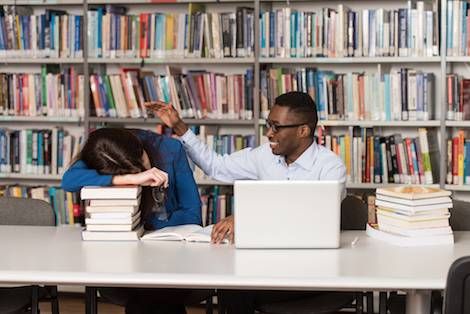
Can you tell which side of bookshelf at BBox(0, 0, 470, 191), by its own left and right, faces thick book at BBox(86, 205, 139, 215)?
front

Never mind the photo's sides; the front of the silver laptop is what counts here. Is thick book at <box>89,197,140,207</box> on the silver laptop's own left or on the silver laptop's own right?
on the silver laptop's own left

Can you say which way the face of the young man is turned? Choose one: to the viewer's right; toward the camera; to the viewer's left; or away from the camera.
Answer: to the viewer's left

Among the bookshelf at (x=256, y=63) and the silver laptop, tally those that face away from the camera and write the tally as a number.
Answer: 1

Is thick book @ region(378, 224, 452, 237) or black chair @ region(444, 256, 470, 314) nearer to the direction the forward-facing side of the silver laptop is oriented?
the thick book

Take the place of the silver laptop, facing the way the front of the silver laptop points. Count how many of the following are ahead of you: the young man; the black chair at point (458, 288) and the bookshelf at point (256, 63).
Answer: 2

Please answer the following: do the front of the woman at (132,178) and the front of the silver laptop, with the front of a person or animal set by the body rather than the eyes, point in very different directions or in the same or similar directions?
very different directions

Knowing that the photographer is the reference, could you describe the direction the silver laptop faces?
facing away from the viewer

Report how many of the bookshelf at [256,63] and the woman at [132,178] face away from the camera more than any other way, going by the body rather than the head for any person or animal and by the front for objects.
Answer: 0

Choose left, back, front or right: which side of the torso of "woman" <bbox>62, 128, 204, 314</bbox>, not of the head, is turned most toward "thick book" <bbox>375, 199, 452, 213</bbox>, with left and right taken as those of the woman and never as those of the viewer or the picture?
left
